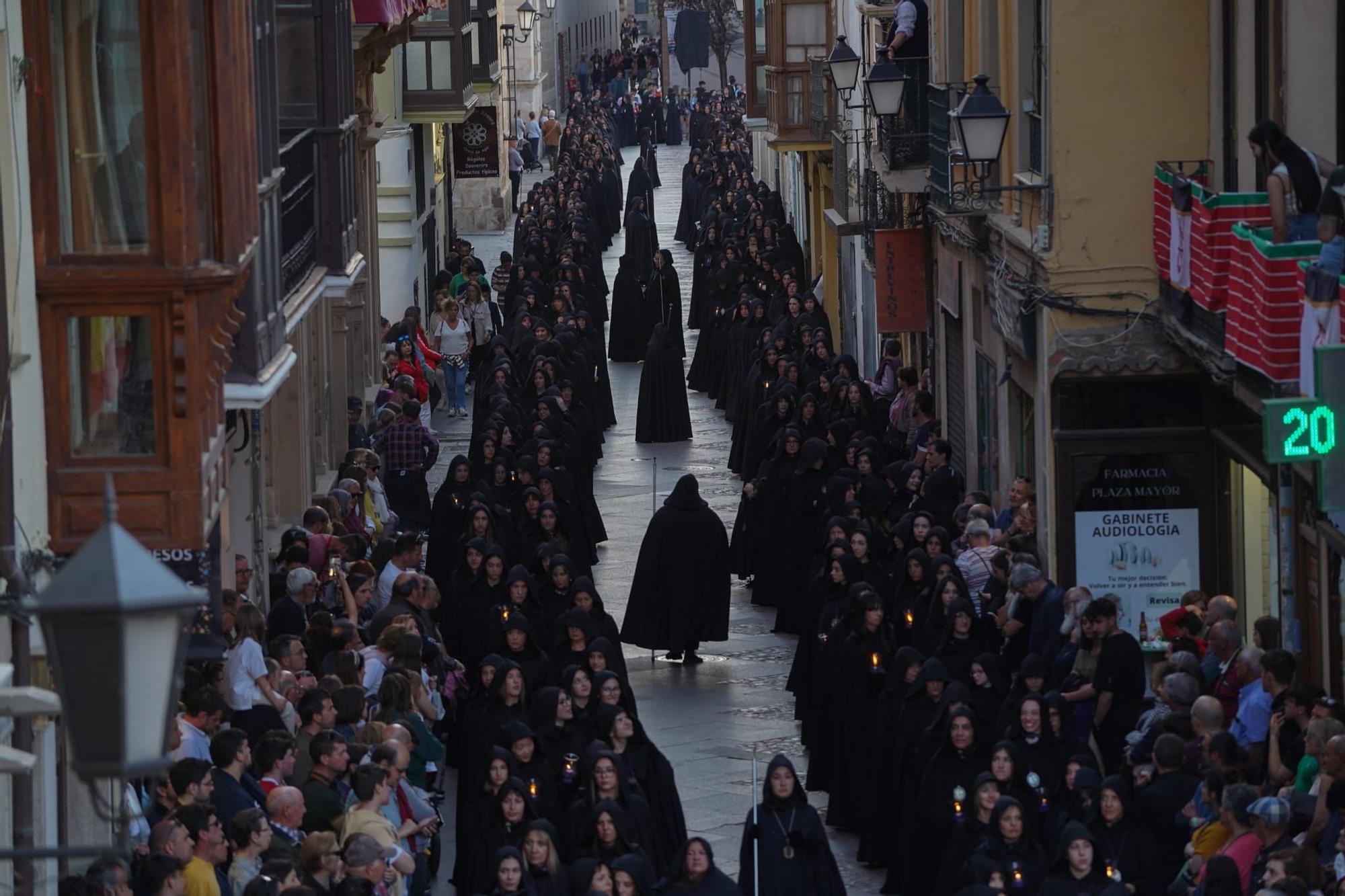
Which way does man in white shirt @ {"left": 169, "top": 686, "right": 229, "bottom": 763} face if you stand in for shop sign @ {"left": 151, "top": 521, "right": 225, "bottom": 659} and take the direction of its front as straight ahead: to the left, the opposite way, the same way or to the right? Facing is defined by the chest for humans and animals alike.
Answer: to the left

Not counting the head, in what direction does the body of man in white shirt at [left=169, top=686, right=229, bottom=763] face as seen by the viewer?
to the viewer's right

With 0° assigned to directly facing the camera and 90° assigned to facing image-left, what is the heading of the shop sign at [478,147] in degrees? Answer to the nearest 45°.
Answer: approximately 0°

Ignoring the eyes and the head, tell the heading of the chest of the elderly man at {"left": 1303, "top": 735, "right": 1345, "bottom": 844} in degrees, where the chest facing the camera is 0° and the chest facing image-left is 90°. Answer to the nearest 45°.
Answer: approximately 90°

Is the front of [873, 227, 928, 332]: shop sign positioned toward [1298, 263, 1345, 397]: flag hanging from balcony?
yes

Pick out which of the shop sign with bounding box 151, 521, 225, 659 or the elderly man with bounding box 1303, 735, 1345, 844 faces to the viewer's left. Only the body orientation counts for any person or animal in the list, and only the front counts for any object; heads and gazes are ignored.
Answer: the elderly man

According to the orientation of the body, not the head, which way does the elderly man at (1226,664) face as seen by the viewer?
to the viewer's left

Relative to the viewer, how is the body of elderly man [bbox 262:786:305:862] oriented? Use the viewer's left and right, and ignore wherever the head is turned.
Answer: facing to the right of the viewer

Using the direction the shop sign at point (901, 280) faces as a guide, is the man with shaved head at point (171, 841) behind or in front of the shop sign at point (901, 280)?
in front

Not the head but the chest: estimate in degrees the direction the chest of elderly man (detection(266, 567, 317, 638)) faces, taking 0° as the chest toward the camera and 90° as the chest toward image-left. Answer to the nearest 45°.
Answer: approximately 270°

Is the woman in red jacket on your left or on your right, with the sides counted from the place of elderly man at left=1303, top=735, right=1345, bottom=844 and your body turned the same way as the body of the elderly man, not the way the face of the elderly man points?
on your right

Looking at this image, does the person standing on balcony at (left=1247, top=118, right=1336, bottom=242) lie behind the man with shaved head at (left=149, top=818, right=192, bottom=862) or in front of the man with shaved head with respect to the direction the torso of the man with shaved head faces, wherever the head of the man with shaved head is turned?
in front

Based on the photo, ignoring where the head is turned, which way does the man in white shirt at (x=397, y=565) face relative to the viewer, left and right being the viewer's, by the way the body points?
facing to the right of the viewer

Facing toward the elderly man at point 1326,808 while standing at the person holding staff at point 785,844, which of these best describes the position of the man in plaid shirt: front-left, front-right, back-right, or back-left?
back-left
